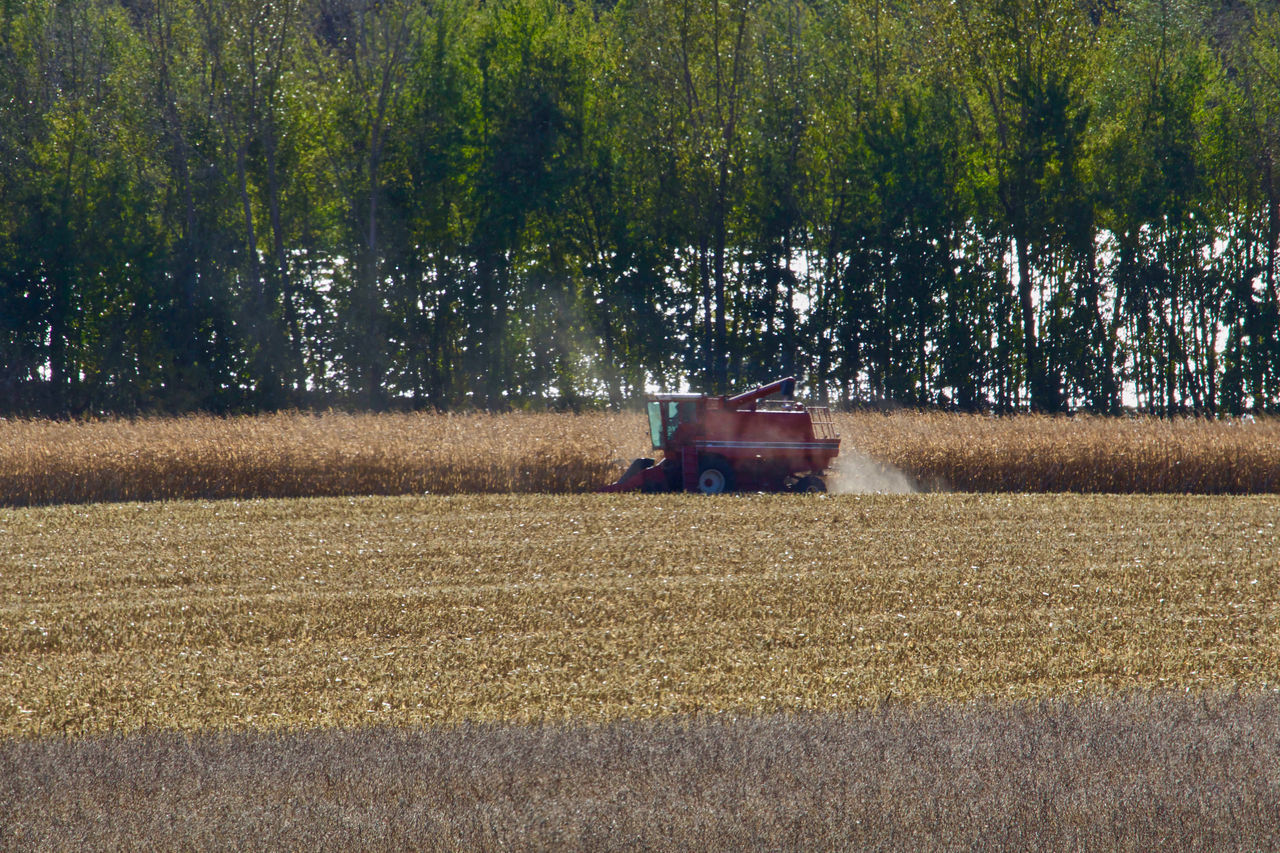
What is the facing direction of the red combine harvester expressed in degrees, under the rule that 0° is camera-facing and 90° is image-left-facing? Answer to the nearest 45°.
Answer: approximately 90°
